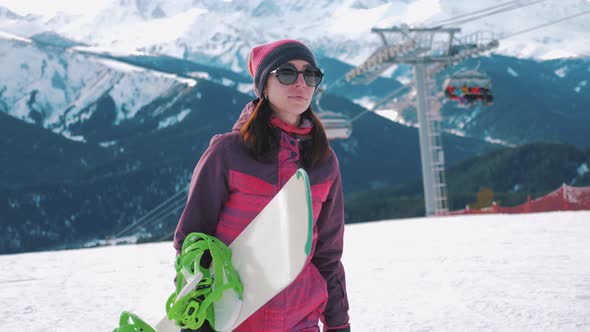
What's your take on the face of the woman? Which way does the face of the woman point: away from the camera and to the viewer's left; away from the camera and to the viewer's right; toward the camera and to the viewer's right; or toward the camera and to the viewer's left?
toward the camera and to the viewer's right

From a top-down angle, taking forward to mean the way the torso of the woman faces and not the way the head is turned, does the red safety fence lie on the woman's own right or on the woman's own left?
on the woman's own left

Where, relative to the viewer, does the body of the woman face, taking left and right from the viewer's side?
facing the viewer and to the right of the viewer

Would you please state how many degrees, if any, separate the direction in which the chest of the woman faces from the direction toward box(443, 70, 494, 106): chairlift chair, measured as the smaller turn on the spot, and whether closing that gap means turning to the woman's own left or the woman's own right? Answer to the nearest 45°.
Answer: approximately 135° to the woman's own left

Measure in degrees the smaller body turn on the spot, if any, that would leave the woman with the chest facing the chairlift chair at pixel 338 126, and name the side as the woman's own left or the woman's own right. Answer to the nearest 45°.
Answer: approximately 135° to the woman's own left

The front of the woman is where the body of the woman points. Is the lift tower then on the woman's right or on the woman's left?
on the woman's left
